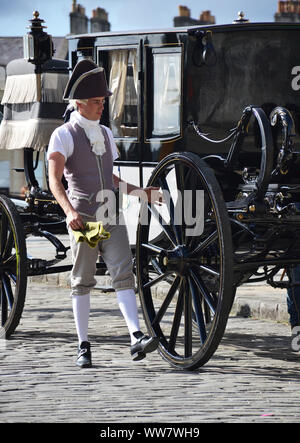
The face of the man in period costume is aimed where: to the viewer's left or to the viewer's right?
to the viewer's right

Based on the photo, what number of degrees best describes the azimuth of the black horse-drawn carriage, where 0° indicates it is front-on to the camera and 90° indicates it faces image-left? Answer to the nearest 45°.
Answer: approximately 135°

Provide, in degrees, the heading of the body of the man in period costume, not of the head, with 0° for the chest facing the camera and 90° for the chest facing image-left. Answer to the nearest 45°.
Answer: approximately 315°
